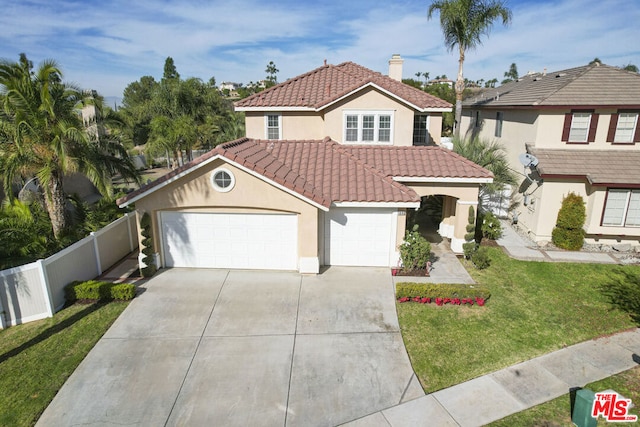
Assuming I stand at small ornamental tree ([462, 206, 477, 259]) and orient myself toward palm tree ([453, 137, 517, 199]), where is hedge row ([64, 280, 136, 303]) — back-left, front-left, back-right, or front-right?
back-left

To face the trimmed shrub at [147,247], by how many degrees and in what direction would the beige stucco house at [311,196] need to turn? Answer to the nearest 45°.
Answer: approximately 90° to its right

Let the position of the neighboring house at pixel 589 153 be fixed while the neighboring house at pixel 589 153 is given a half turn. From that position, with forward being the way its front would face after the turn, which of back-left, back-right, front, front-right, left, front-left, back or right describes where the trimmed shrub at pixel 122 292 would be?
back-left

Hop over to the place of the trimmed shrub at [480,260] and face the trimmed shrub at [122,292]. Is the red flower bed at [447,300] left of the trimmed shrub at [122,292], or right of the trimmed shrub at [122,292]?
left

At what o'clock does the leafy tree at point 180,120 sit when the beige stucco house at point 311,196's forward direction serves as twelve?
The leafy tree is roughly at 5 o'clock from the beige stucco house.

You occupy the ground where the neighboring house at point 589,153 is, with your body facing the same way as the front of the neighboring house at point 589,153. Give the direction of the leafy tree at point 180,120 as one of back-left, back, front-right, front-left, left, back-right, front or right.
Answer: right

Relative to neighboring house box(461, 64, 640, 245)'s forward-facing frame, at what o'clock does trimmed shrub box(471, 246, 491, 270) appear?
The trimmed shrub is roughly at 1 o'clock from the neighboring house.

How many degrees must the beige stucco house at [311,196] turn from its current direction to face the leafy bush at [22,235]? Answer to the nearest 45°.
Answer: approximately 90° to its right

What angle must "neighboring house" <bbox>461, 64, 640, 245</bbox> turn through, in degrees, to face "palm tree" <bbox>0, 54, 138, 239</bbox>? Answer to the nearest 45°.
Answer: approximately 45° to its right

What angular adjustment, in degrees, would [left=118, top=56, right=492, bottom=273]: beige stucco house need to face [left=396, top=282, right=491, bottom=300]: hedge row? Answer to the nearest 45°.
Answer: approximately 45° to its left

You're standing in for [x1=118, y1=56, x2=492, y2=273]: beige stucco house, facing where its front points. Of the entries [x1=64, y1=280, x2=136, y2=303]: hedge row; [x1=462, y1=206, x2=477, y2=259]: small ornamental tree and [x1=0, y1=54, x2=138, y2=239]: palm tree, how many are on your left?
1

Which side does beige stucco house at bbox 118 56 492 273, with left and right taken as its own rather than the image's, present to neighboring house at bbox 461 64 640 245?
left

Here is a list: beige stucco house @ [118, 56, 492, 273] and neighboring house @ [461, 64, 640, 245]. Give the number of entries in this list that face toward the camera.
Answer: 2

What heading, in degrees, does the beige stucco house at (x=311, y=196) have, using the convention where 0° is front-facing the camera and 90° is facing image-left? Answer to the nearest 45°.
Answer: approximately 0°

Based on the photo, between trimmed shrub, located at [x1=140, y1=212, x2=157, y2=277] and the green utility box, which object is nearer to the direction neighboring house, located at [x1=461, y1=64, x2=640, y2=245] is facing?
the green utility box
